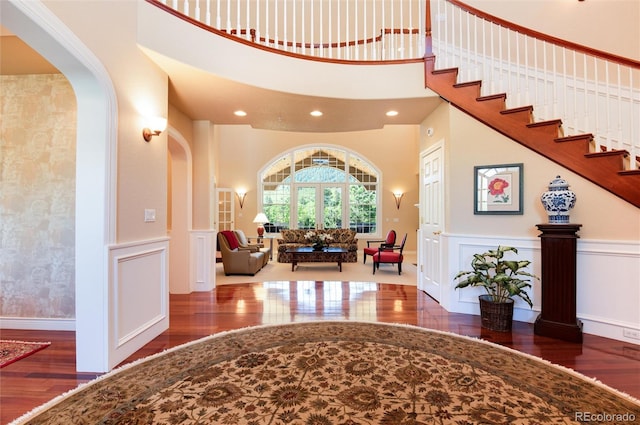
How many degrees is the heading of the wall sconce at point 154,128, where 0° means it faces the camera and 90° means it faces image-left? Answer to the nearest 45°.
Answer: approximately 315°

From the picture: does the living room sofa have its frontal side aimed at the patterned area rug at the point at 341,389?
yes

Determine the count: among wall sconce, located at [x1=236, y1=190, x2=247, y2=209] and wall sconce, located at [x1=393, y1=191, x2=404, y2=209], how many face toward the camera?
2

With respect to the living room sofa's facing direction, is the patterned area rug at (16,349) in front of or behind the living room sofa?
in front

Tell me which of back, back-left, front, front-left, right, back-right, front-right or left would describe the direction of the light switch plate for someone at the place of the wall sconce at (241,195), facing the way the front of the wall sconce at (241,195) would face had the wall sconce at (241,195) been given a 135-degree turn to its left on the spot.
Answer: back-right

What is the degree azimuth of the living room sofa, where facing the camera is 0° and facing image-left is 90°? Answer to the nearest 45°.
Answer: approximately 0°

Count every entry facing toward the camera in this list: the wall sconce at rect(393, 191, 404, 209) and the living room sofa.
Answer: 2

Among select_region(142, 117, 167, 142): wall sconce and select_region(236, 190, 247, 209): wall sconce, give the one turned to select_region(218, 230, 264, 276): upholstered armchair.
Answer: select_region(236, 190, 247, 209): wall sconce

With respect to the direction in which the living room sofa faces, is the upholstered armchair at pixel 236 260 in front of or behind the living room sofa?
in front

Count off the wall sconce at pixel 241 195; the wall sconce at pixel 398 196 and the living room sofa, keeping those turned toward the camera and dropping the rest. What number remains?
3

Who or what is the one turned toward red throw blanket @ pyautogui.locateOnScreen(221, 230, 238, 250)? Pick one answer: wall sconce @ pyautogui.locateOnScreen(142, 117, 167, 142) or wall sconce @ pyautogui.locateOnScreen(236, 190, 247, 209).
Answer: wall sconce @ pyautogui.locateOnScreen(236, 190, 247, 209)
